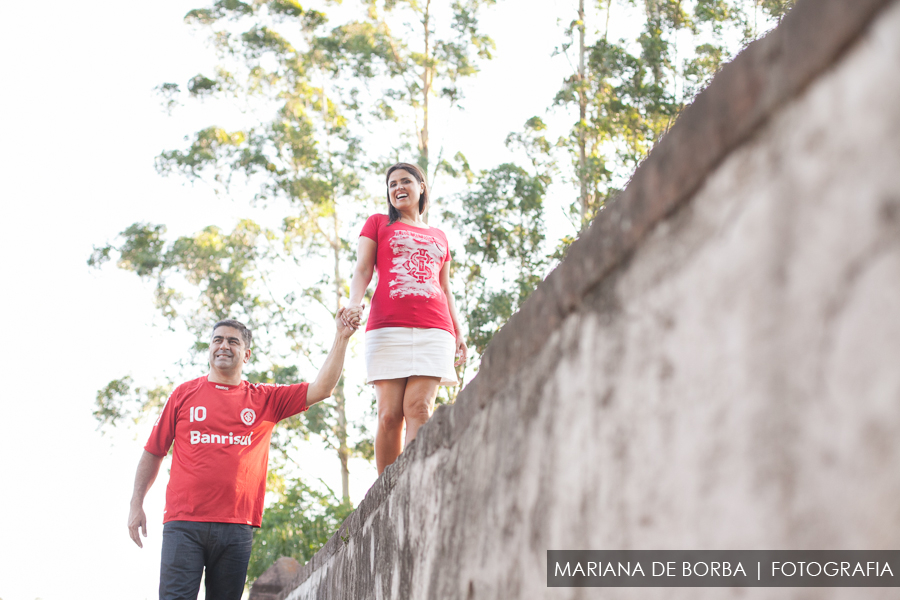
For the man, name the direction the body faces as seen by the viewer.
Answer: toward the camera

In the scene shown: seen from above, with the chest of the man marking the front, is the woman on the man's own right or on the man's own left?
on the man's own left

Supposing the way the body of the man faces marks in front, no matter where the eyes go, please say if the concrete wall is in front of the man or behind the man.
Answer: in front
